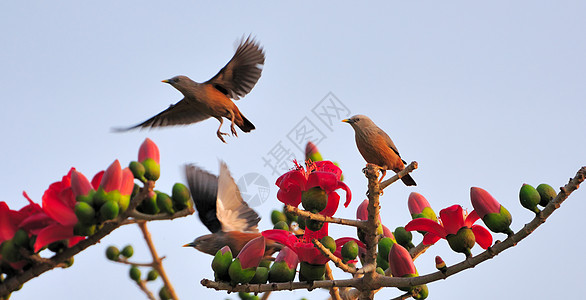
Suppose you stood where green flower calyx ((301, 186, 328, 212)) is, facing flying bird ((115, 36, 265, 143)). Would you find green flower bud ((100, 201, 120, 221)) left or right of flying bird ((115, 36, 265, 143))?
left

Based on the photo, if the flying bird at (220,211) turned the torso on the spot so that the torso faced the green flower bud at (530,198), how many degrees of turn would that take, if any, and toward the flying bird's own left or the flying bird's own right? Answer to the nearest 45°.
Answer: approximately 135° to the flying bird's own left

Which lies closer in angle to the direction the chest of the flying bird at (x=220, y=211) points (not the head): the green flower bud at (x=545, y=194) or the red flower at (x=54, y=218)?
the red flower

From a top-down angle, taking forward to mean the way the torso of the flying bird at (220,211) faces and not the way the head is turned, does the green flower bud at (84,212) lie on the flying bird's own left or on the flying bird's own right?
on the flying bird's own left

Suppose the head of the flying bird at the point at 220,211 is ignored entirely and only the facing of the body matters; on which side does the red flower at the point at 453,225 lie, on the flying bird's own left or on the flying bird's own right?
on the flying bird's own left

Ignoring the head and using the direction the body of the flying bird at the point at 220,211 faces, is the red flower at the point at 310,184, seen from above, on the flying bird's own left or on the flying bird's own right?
on the flying bird's own left

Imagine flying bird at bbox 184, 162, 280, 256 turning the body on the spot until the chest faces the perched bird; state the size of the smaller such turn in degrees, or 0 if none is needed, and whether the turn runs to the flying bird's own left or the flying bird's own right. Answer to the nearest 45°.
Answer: approximately 135° to the flying bird's own left

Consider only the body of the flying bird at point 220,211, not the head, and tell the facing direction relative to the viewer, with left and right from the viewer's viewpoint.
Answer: facing to the left of the viewer
